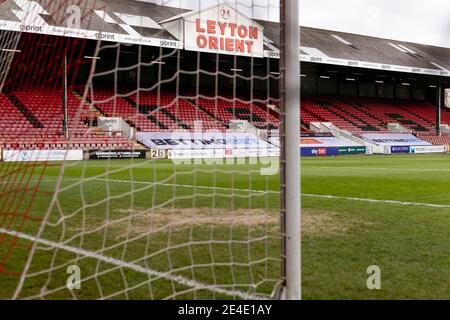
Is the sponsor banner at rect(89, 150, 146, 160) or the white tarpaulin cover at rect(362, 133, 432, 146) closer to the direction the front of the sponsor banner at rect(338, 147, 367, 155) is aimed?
the sponsor banner

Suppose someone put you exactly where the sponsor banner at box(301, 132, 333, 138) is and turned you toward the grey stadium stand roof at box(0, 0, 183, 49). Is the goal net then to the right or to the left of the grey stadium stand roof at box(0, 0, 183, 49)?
left

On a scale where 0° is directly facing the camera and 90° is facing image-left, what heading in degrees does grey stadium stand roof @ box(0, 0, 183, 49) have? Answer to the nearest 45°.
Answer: approximately 315°

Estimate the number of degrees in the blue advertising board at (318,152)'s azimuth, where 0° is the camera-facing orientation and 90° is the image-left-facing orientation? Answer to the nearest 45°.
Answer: approximately 0°

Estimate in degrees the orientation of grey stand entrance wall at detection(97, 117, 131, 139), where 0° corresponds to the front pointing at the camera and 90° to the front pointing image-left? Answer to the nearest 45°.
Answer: approximately 45°

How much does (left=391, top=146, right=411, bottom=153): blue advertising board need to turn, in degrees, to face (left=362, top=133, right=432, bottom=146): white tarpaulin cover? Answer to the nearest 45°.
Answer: approximately 180°

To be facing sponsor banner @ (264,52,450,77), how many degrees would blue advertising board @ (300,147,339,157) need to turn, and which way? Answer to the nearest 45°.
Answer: approximately 135° to its left

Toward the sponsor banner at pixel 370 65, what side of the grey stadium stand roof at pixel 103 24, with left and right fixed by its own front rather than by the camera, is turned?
left

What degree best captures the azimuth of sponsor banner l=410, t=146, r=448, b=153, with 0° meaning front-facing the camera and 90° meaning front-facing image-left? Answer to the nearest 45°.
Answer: approximately 0°
